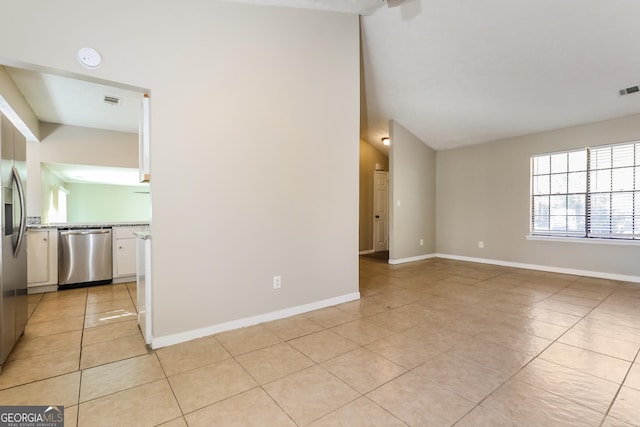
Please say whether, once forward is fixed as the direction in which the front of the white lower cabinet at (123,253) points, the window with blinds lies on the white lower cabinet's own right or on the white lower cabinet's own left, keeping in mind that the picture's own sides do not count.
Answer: on the white lower cabinet's own left

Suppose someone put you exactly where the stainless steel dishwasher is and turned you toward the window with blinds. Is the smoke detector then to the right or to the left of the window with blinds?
right

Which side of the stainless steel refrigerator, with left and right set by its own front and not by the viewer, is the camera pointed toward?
right

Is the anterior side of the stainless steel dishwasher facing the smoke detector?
yes

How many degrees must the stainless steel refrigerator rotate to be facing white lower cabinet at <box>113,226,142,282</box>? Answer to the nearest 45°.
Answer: approximately 45° to its left

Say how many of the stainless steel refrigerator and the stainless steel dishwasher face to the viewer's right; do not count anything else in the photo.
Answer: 1

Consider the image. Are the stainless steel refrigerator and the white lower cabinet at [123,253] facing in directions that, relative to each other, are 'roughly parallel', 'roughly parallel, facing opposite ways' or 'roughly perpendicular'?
roughly perpendicular

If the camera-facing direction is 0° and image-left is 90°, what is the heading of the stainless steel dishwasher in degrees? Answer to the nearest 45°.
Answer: approximately 0°

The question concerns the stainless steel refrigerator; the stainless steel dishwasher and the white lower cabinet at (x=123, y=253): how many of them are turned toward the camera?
2
